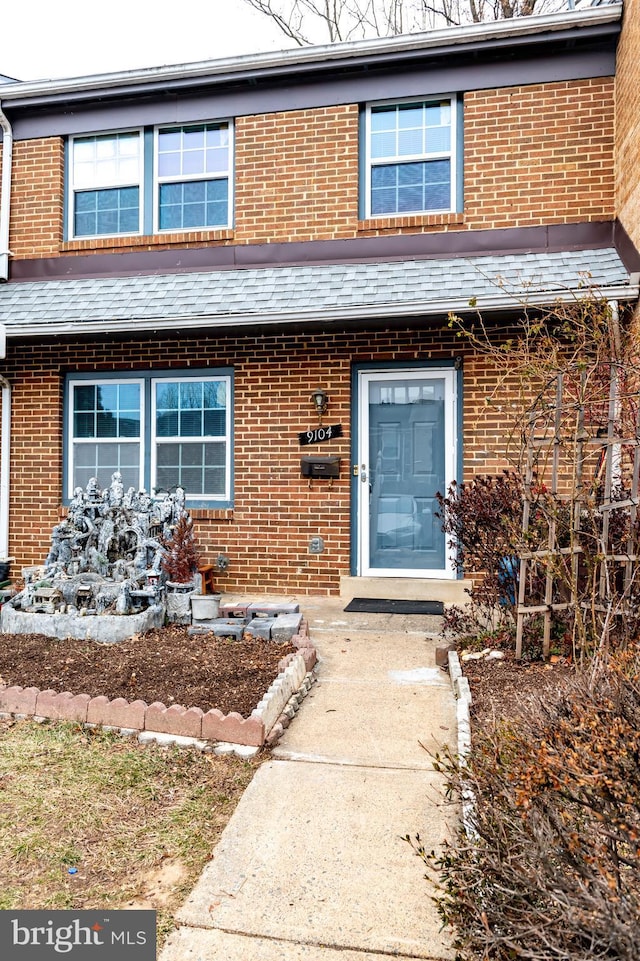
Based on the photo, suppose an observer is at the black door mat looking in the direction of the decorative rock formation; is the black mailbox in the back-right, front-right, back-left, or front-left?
front-right

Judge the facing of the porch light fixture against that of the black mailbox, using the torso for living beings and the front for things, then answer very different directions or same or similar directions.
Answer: same or similar directions

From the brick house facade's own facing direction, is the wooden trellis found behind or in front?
in front

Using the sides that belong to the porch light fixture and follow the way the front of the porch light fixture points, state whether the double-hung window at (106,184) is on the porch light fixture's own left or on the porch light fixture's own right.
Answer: on the porch light fixture's own right

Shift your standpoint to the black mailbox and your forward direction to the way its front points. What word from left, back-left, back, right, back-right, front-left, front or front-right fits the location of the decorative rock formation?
front-right

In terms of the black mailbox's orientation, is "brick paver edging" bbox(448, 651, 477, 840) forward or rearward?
forward

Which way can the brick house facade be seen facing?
toward the camera

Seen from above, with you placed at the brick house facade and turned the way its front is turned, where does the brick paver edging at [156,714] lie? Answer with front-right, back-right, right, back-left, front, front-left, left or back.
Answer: front

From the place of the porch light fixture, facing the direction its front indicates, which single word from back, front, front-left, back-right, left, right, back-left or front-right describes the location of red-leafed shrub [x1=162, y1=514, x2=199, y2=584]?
front-right

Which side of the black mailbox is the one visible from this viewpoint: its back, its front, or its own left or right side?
front

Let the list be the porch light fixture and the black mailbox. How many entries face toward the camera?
2
